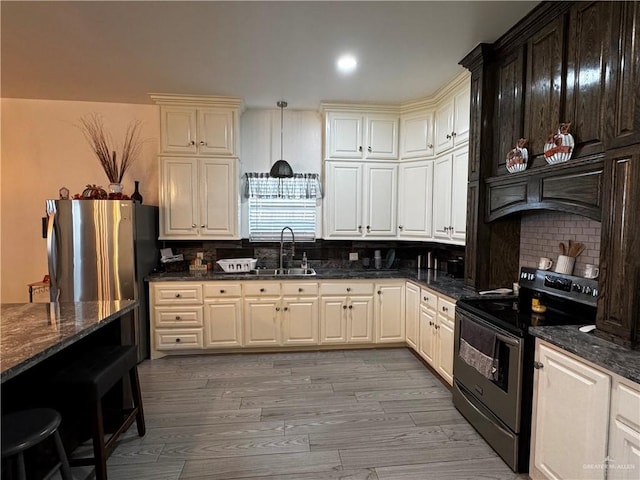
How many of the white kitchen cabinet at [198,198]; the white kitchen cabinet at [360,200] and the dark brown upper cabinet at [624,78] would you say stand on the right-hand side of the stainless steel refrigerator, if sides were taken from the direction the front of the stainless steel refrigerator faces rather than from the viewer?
0

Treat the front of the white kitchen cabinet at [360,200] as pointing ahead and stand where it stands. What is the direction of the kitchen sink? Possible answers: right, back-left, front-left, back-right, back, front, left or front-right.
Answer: right

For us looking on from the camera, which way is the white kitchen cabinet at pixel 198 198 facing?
facing the viewer

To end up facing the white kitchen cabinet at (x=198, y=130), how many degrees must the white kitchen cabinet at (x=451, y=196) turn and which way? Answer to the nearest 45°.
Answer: approximately 45° to its right

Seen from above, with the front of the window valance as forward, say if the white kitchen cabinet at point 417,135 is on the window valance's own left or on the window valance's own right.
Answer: on the window valance's own left

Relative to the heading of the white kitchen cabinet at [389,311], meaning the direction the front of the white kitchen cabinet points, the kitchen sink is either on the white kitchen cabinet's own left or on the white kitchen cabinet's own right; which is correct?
on the white kitchen cabinet's own right

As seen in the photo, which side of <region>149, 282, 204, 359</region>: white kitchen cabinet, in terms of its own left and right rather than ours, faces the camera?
front

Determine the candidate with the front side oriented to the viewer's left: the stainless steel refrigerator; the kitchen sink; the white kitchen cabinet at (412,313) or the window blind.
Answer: the white kitchen cabinet

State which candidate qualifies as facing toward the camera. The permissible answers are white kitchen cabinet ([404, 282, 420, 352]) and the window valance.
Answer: the window valance

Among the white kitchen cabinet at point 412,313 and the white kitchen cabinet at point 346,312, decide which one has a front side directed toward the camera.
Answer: the white kitchen cabinet at point 346,312

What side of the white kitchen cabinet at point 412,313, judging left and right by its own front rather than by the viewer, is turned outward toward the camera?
left

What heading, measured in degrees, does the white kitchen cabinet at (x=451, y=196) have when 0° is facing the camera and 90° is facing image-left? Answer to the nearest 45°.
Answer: approximately 45°

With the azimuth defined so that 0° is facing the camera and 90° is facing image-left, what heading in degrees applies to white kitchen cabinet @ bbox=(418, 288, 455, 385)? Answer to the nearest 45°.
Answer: approximately 45°

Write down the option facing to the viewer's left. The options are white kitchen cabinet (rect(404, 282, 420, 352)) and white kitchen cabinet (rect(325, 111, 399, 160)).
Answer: white kitchen cabinet (rect(404, 282, 420, 352))

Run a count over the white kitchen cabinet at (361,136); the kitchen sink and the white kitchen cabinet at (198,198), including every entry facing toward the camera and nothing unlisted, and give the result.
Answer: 3

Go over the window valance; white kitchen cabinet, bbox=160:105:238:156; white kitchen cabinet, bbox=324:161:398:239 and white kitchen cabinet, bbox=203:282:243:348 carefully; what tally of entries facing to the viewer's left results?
0

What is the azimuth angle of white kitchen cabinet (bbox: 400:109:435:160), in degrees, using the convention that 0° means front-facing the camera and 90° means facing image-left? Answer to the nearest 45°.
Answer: approximately 45°

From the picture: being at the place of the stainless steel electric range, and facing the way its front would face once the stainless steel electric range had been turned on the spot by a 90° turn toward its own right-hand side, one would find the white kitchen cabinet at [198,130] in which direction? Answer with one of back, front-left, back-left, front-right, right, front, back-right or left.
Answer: front-left

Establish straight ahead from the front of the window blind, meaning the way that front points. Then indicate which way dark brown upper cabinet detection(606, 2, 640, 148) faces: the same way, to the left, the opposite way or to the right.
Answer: to the right
